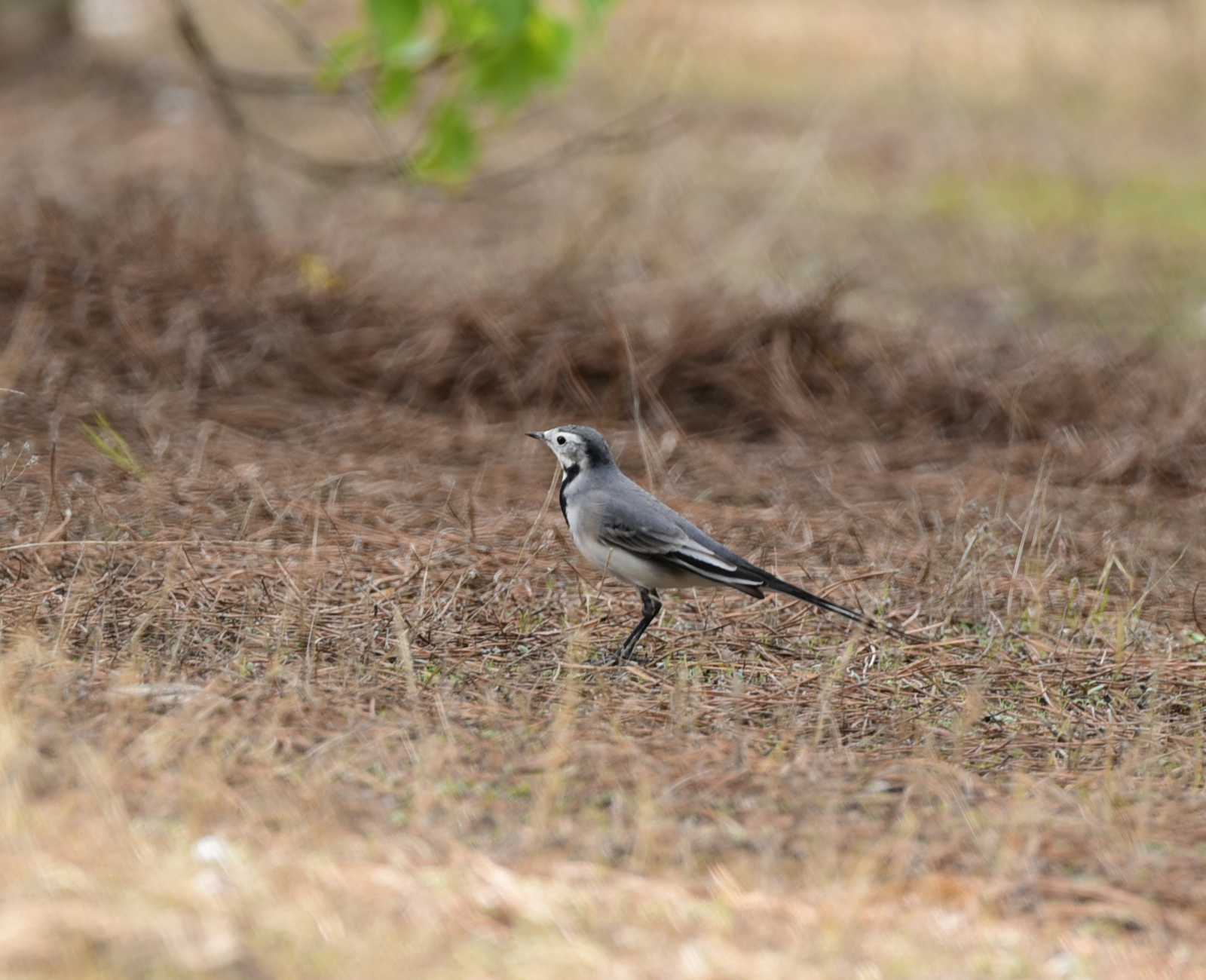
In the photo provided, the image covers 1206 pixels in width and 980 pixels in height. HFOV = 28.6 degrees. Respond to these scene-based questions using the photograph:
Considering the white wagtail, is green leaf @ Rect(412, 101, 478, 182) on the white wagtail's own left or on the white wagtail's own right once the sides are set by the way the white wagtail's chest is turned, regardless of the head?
on the white wagtail's own right

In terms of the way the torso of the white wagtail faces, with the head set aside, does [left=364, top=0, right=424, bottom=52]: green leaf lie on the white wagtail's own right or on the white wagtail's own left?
on the white wagtail's own right

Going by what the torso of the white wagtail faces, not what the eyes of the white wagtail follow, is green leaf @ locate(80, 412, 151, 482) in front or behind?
in front

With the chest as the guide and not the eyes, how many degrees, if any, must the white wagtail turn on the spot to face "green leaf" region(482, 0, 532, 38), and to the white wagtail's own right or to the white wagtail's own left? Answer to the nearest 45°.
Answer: approximately 90° to the white wagtail's own right

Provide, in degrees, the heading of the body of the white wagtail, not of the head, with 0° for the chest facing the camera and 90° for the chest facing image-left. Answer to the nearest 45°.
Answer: approximately 90°

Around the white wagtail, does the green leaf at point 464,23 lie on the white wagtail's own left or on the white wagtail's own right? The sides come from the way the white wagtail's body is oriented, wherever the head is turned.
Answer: on the white wagtail's own right
